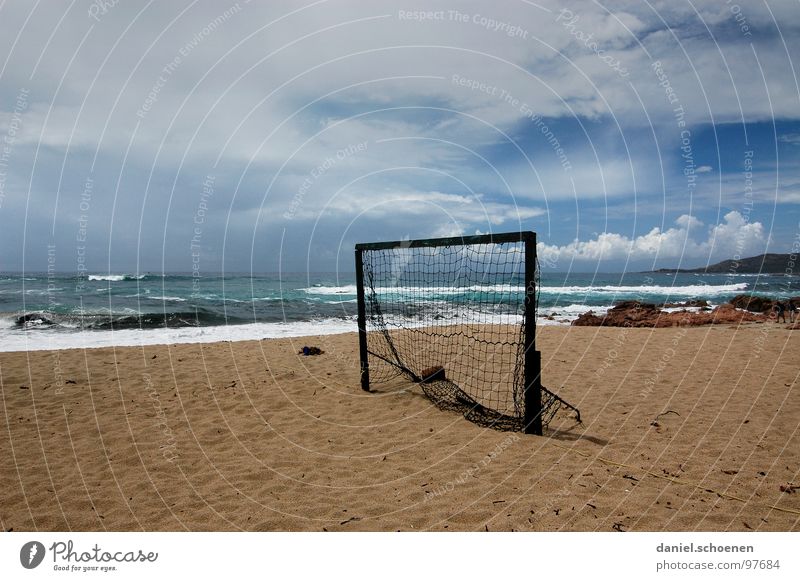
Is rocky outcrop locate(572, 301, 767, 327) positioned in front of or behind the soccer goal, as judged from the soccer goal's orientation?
behind

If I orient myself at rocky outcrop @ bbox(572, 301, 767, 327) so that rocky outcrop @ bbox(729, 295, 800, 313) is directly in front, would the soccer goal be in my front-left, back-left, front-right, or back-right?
back-right

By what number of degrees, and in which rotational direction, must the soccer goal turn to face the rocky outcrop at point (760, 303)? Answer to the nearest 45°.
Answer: approximately 180°

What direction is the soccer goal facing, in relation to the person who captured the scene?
facing the viewer and to the left of the viewer
